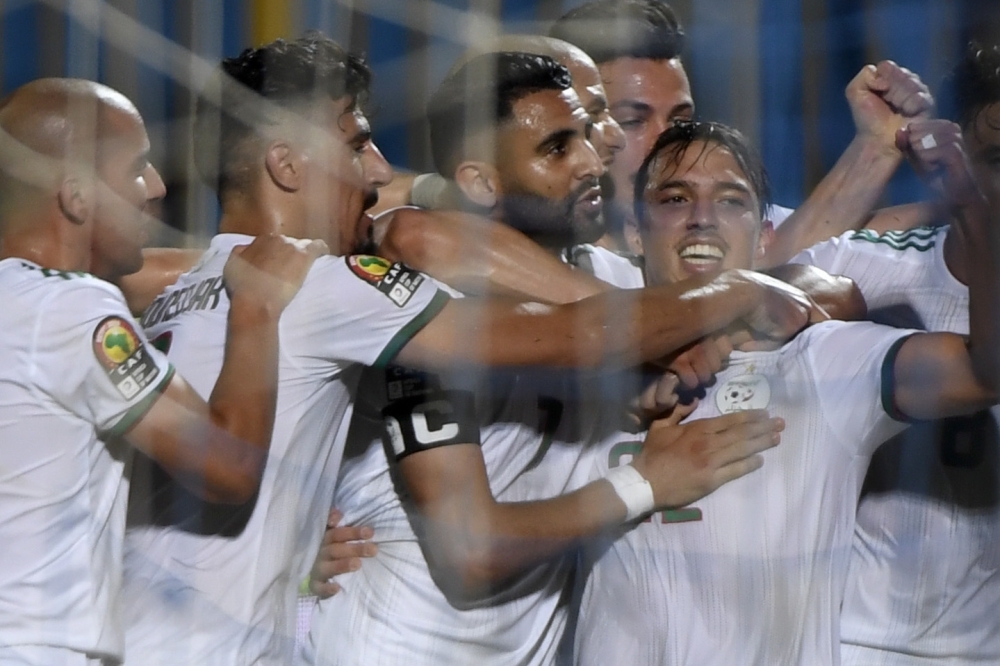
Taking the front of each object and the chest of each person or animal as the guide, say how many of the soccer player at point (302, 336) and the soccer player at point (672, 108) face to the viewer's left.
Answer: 0

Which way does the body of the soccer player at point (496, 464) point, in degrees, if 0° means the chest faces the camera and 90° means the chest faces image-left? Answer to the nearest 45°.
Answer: approximately 315°

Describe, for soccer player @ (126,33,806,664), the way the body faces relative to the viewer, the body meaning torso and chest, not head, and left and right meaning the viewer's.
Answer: facing away from the viewer and to the right of the viewer

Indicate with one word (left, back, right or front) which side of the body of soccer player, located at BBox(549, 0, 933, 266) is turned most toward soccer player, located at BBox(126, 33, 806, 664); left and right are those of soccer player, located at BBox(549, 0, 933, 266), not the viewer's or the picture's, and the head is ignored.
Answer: right

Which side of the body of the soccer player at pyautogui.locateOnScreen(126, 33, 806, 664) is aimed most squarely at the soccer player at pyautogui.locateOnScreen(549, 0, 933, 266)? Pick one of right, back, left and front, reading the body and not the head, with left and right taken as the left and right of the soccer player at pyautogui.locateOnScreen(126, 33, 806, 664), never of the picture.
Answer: front

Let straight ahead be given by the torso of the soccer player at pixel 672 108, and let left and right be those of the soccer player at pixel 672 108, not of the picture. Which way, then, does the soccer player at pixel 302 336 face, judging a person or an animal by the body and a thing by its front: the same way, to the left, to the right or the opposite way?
to the left

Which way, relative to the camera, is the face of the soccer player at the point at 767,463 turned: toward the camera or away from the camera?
toward the camera

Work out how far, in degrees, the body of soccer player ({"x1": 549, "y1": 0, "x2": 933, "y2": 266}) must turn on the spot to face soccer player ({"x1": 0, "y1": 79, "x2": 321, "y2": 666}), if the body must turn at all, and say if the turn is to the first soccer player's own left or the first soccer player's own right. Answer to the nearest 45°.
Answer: approximately 90° to the first soccer player's own right

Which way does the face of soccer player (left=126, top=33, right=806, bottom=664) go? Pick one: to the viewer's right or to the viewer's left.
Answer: to the viewer's right

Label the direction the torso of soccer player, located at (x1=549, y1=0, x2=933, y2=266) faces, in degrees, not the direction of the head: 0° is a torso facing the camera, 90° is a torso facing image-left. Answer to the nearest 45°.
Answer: approximately 315°
